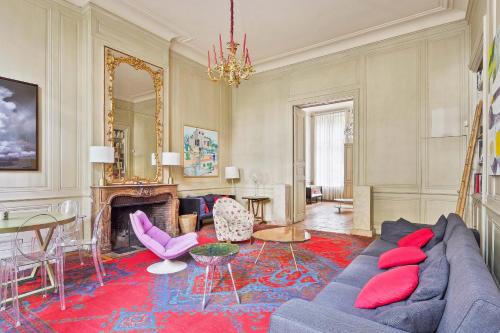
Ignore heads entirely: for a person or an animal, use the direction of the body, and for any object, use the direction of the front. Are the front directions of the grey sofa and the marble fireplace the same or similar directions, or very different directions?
very different directions

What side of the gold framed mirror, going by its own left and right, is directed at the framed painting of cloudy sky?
right

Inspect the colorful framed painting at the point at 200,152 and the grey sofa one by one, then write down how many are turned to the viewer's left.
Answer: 1

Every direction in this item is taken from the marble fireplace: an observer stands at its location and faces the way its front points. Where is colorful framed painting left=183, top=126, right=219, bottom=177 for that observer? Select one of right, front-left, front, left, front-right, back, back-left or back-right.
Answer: left

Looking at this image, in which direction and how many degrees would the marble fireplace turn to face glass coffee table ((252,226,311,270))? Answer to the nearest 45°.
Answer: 0° — it already faces it

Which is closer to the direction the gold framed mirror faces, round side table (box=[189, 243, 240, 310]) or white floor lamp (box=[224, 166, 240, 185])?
the round side table

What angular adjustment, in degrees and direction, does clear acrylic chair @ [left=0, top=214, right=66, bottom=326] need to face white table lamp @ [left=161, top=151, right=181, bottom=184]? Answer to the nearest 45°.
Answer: approximately 90° to its right

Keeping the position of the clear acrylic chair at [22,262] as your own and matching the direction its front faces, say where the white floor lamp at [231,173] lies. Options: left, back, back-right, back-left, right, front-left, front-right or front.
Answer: right

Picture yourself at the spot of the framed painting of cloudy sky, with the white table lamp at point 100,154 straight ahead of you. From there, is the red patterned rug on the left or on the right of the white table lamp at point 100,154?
right

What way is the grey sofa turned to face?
to the viewer's left

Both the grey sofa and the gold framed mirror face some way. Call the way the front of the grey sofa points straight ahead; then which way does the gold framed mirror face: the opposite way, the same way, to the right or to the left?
the opposite way

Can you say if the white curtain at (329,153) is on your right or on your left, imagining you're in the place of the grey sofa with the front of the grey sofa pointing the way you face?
on your right

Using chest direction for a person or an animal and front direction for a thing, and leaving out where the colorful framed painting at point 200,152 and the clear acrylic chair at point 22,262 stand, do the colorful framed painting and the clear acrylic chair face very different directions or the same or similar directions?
very different directions

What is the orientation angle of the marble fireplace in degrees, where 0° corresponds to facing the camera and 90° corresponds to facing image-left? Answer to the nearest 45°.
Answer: approximately 315°
